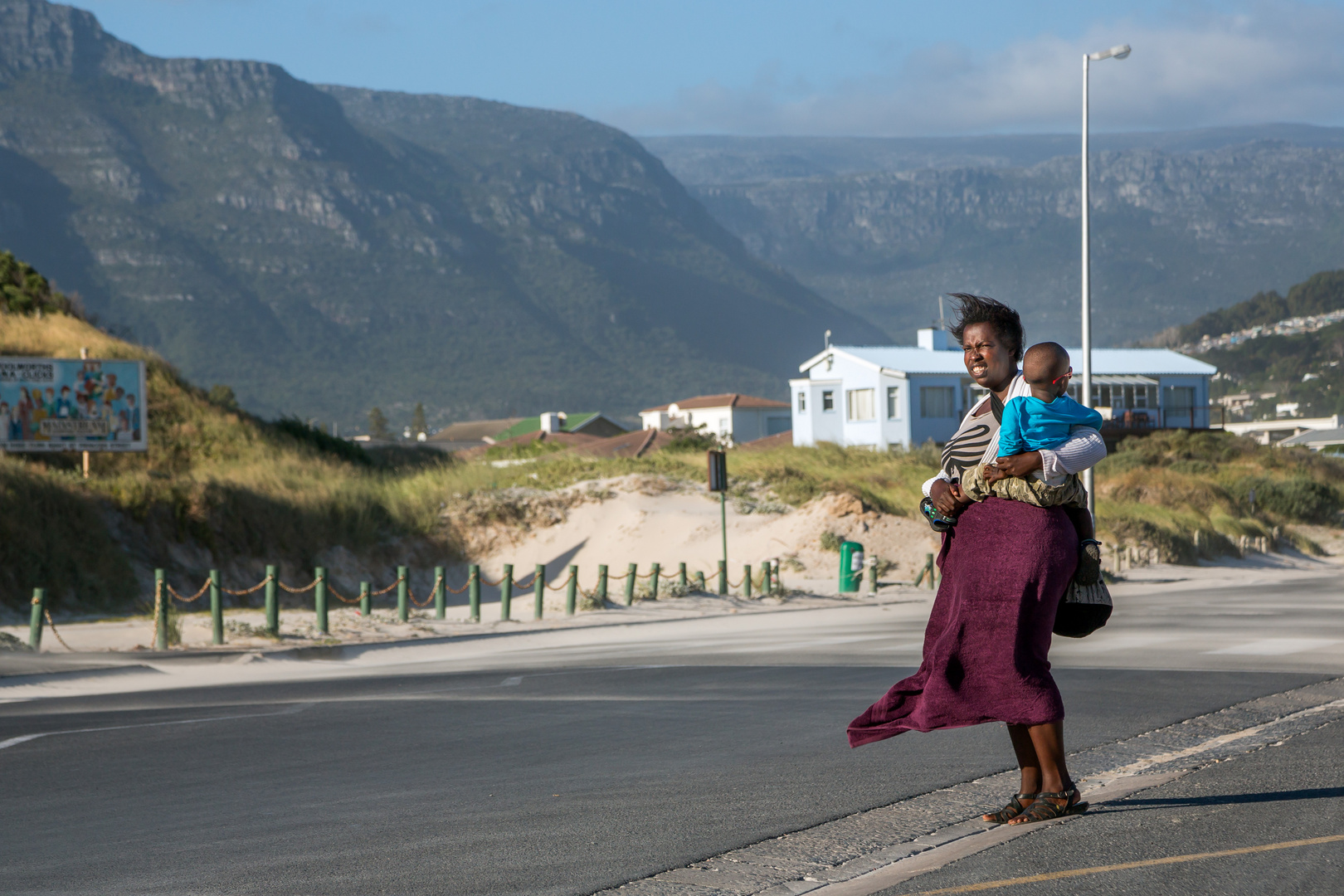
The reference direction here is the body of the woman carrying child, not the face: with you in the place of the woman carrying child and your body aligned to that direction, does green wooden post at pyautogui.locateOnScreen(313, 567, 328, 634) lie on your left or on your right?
on your right

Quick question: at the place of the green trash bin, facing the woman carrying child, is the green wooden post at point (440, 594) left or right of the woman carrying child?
right

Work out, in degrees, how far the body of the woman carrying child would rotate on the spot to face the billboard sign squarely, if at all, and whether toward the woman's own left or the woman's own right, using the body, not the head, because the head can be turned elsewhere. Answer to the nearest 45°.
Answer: approximately 90° to the woman's own right

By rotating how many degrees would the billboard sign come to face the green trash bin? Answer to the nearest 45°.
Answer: approximately 45° to its left

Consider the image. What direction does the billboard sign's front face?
toward the camera

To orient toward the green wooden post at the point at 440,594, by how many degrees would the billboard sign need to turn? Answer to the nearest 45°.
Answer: approximately 45° to its left

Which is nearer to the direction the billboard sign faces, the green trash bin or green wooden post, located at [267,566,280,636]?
the green wooden post

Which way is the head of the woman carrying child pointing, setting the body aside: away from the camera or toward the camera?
toward the camera

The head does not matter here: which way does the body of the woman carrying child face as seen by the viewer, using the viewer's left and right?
facing the viewer and to the left of the viewer

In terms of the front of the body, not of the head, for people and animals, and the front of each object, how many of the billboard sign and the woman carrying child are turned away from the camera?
0

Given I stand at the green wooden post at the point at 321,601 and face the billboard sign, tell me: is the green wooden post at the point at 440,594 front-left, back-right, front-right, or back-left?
front-right

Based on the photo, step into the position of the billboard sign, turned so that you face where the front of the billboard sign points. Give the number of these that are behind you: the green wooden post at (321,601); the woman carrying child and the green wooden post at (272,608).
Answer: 0

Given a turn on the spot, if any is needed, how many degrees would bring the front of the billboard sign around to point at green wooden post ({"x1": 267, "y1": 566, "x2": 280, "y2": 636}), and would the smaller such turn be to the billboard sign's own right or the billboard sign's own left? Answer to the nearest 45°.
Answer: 0° — it already faces it

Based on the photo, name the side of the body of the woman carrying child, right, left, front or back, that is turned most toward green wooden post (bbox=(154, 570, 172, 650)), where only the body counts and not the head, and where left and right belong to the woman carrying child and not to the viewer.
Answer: right
